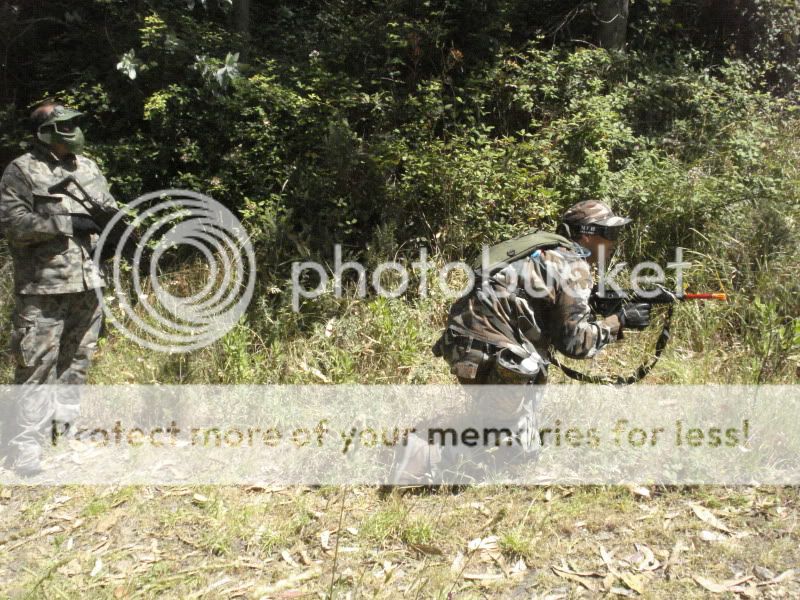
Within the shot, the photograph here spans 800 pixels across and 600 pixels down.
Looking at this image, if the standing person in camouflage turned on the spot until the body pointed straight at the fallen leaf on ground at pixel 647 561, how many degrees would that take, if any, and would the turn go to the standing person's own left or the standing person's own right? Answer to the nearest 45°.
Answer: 0° — they already face it

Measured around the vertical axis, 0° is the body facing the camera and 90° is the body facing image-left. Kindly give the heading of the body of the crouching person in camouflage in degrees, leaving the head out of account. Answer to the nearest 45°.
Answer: approximately 270°

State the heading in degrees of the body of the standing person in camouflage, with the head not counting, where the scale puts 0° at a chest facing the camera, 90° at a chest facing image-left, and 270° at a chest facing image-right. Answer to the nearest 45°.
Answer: approximately 315°

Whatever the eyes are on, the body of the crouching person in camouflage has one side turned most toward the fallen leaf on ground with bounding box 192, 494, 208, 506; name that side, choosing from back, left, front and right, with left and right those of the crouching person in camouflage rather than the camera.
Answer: back

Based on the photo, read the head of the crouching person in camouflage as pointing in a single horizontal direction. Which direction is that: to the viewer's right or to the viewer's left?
to the viewer's right
